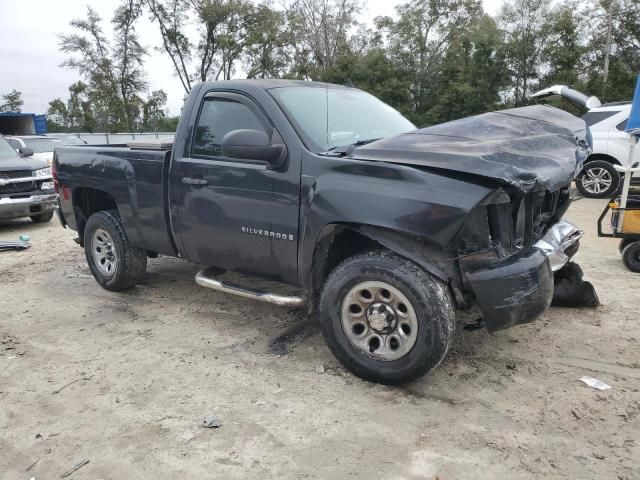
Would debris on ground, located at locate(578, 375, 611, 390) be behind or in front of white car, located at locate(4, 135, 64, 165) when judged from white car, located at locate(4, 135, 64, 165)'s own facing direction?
in front

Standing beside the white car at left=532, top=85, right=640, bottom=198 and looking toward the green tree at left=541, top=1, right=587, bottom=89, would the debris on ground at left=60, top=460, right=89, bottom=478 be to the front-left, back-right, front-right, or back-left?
back-left

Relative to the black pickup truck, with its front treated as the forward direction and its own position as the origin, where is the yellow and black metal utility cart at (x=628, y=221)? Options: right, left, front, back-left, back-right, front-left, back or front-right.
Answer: left

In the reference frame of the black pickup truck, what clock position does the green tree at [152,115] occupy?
The green tree is roughly at 7 o'clock from the black pickup truck.

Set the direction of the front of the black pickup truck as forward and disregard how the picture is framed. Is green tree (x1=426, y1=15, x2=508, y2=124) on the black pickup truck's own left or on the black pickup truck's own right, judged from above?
on the black pickup truck's own left

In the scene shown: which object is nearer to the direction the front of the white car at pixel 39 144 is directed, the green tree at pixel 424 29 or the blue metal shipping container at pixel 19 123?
the green tree

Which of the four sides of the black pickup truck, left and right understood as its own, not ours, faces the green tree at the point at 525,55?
left

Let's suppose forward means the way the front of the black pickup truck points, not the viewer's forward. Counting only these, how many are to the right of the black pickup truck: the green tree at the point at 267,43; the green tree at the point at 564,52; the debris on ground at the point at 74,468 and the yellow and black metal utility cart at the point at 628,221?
1

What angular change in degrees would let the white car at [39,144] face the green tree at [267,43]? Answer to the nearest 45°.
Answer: approximately 90° to its left

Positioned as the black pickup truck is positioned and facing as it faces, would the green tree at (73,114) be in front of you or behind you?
behind

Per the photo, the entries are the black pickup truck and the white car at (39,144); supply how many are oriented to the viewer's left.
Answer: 0

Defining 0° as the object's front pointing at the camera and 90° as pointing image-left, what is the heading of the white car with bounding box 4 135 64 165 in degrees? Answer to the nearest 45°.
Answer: approximately 315°

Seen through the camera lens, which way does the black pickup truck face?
facing the viewer and to the right of the viewer
